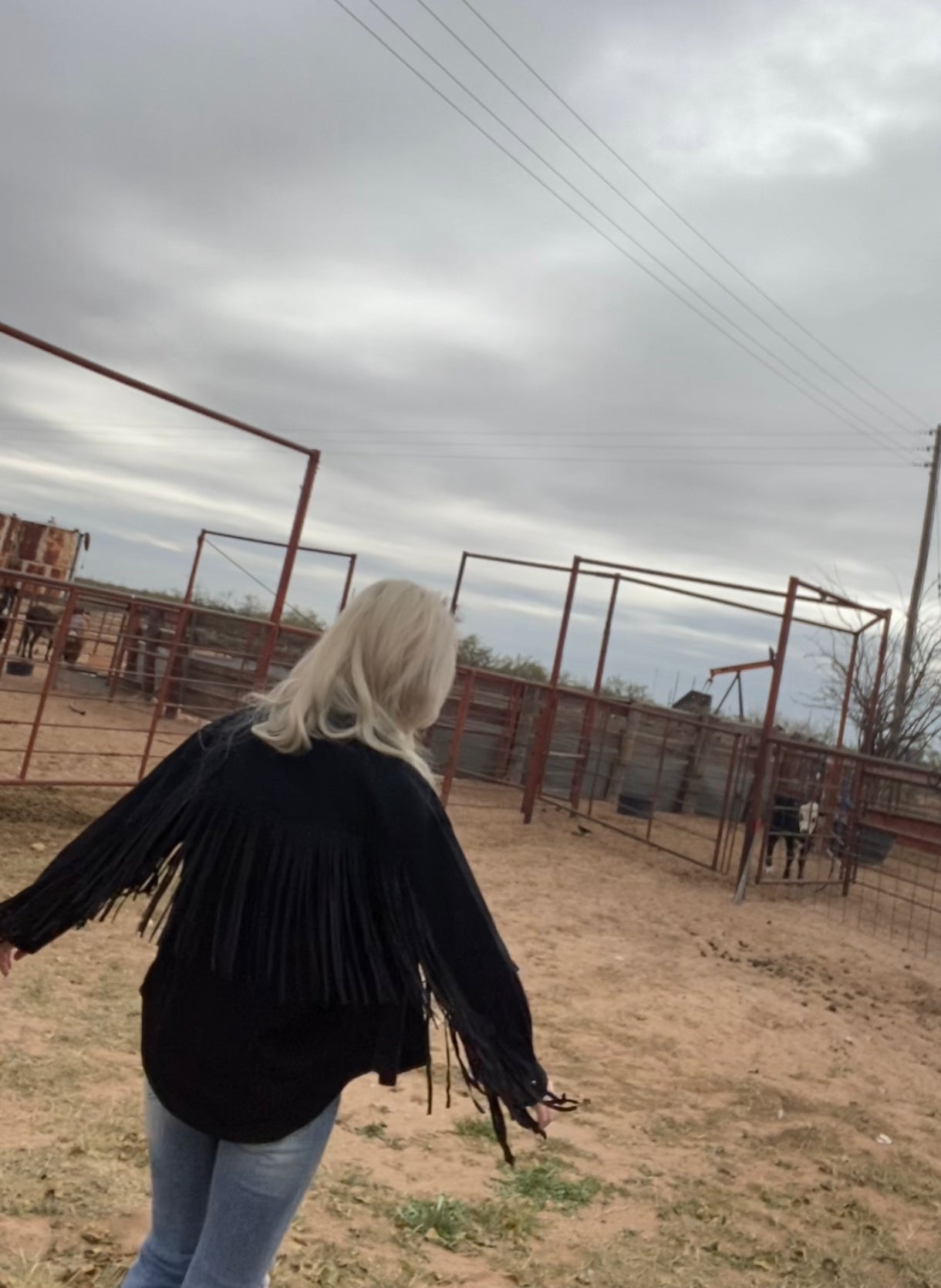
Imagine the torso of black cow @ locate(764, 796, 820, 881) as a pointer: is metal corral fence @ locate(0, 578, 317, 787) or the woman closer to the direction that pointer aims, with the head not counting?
the woman

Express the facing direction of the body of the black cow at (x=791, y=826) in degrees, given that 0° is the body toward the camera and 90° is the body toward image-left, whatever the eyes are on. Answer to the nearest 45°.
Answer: approximately 315°

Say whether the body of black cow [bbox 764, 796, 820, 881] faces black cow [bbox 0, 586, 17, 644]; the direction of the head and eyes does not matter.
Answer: no

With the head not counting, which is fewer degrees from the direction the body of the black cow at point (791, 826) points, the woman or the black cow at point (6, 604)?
the woman

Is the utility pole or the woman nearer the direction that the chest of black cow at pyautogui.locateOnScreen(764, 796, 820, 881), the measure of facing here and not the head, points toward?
the woman

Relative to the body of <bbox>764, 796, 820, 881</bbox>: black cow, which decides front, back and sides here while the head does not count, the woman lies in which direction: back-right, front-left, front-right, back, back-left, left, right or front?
front-right

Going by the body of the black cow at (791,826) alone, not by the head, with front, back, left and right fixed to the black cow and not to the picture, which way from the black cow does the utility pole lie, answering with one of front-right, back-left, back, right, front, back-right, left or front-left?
back-left
